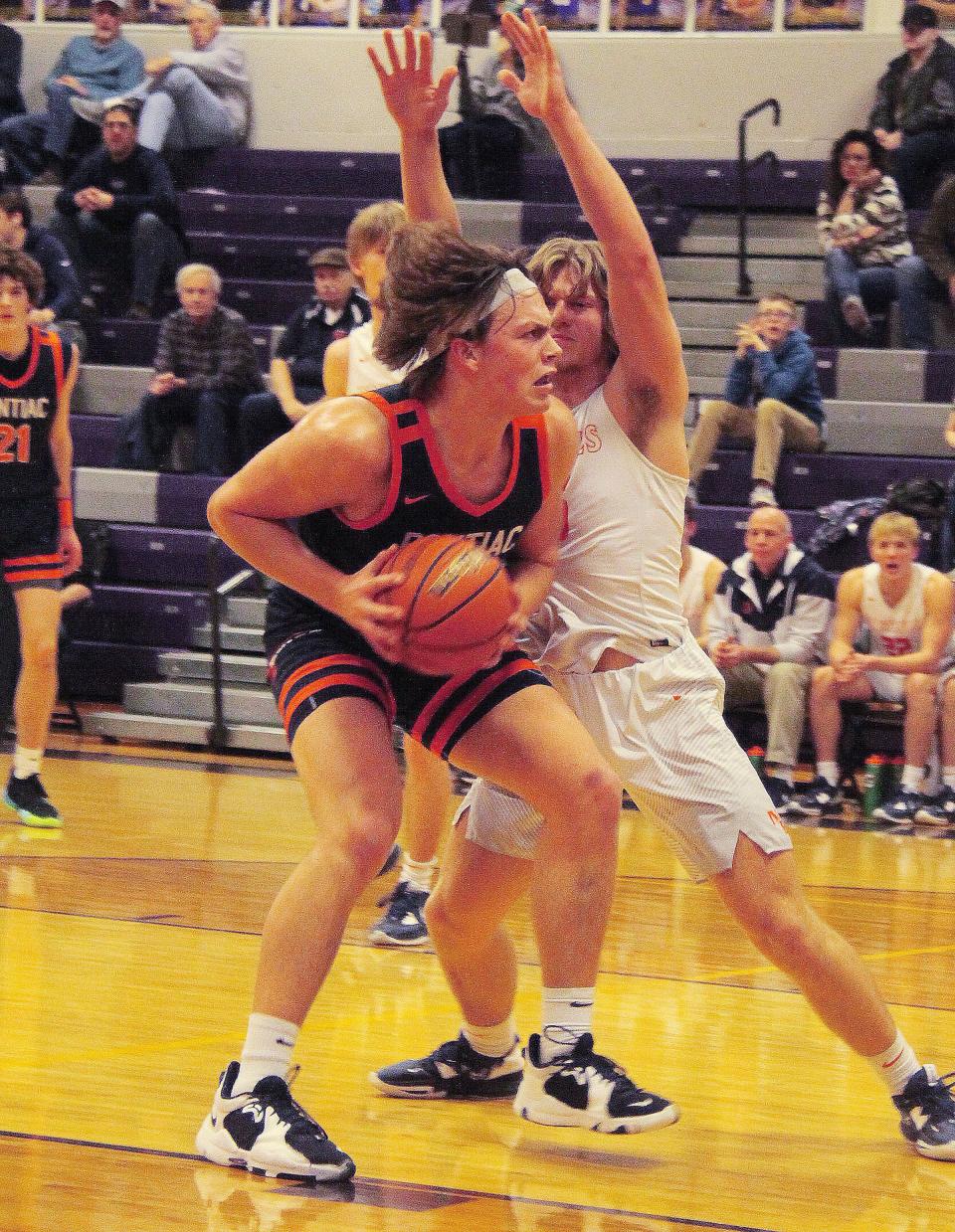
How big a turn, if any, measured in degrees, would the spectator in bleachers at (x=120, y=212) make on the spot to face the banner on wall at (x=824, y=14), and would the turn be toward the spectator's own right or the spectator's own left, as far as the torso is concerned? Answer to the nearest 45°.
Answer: approximately 90° to the spectator's own left

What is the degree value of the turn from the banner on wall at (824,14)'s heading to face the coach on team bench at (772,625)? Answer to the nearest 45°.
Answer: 0° — it already faces them

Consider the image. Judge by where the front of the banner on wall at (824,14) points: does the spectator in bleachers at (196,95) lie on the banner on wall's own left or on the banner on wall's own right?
on the banner on wall's own right

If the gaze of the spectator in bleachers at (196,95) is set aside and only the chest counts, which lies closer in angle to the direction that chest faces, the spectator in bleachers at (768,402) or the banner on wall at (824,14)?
the spectator in bleachers

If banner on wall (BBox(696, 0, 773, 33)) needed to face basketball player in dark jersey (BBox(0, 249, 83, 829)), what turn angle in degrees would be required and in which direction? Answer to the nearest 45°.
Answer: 0° — it already faces them

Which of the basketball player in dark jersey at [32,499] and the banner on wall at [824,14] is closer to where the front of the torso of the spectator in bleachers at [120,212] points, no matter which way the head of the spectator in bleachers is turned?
the basketball player in dark jersey

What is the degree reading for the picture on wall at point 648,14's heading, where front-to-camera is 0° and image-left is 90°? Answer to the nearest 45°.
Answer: approximately 0°
